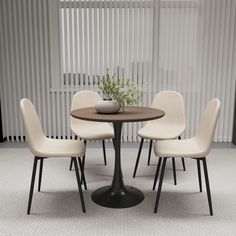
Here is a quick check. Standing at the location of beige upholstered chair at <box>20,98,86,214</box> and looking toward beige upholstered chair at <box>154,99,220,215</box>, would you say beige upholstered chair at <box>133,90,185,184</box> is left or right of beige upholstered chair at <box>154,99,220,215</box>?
left

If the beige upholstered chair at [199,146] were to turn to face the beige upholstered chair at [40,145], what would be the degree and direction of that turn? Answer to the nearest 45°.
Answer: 0° — it already faces it

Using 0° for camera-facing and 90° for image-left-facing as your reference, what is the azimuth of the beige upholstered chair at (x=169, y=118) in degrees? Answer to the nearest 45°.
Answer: approximately 45°

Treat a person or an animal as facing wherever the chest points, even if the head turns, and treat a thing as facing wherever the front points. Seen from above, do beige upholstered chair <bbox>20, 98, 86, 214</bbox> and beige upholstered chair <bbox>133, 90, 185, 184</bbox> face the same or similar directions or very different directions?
very different directions

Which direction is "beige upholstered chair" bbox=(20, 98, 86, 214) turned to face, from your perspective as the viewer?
facing to the right of the viewer

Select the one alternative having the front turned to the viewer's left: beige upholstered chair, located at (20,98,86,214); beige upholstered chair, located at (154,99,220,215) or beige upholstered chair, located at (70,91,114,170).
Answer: beige upholstered chair, located at (154,99,220,215)

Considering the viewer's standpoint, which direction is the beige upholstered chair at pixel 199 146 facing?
facing to the left of the viewer

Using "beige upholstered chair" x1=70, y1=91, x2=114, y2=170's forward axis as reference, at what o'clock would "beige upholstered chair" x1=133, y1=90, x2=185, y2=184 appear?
"beige upholstered chair" x1=133, y1=90, x2=185, y2=184 is roughly at 11 o'clock from "beige upholstered chair" x1=70, y1=91, x2=114, y2=170.

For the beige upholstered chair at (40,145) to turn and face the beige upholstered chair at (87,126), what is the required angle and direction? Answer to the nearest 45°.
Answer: approximately 45° to its left

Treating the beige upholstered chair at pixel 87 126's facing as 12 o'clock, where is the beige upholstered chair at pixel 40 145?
the beige upholstered chair at pixel 40 145 is roughly at 2 o'clock from the beige upholstered chair at pixel 87 126.

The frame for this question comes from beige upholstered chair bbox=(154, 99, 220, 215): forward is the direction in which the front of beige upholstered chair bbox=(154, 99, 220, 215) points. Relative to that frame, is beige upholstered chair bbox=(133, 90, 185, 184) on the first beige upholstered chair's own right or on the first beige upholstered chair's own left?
on the first beige upholstered chair's own right

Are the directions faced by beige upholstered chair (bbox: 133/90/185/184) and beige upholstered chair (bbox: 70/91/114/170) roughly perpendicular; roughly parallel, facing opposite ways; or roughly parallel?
roughly perpendicular
